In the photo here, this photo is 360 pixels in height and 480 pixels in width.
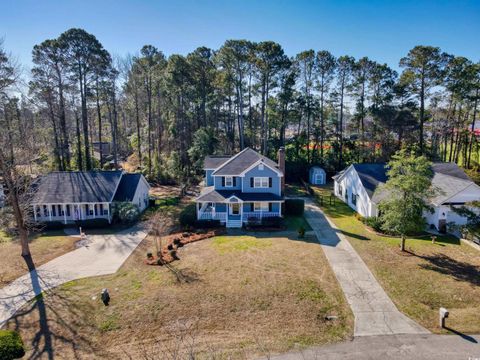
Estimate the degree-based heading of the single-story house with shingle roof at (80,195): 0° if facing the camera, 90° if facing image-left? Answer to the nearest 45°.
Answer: approximately 0°

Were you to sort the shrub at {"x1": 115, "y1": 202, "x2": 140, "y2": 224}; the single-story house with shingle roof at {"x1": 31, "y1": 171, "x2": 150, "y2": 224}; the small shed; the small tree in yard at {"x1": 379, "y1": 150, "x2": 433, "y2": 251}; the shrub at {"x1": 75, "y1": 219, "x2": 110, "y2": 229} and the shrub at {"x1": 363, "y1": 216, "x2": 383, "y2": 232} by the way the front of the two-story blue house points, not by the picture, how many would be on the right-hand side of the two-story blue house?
3

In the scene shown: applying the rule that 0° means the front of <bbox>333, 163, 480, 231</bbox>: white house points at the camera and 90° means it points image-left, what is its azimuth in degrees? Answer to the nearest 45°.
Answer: approximately 315°

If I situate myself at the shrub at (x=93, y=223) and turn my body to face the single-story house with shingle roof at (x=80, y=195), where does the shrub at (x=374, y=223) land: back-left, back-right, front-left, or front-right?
back-right

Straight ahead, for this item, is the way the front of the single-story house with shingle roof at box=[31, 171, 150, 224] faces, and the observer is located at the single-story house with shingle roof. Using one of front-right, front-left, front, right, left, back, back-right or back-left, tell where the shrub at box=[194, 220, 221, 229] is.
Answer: front-left

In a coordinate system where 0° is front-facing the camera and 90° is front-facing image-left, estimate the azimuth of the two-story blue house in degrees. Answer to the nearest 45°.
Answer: approximately 0°

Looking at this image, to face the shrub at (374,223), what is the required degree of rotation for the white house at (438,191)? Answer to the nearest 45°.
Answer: approximately 90° to its right

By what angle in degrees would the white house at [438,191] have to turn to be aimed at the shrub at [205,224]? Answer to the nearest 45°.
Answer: approximately 90° to its right

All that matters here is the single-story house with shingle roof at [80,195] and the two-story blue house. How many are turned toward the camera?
2

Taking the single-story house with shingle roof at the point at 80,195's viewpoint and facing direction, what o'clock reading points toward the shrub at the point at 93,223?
The shrub is roughly at 11 o'clock from the single-story house with shingle roof.

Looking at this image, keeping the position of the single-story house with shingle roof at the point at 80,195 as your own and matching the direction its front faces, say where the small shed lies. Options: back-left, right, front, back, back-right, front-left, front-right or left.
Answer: left
